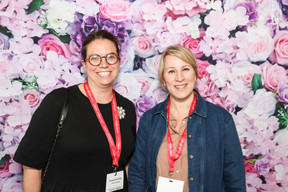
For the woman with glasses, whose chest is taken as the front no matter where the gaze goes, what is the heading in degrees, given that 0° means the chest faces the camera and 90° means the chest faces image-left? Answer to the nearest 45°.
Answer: approximately 315°

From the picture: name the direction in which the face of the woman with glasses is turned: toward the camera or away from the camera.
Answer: toward the camera
